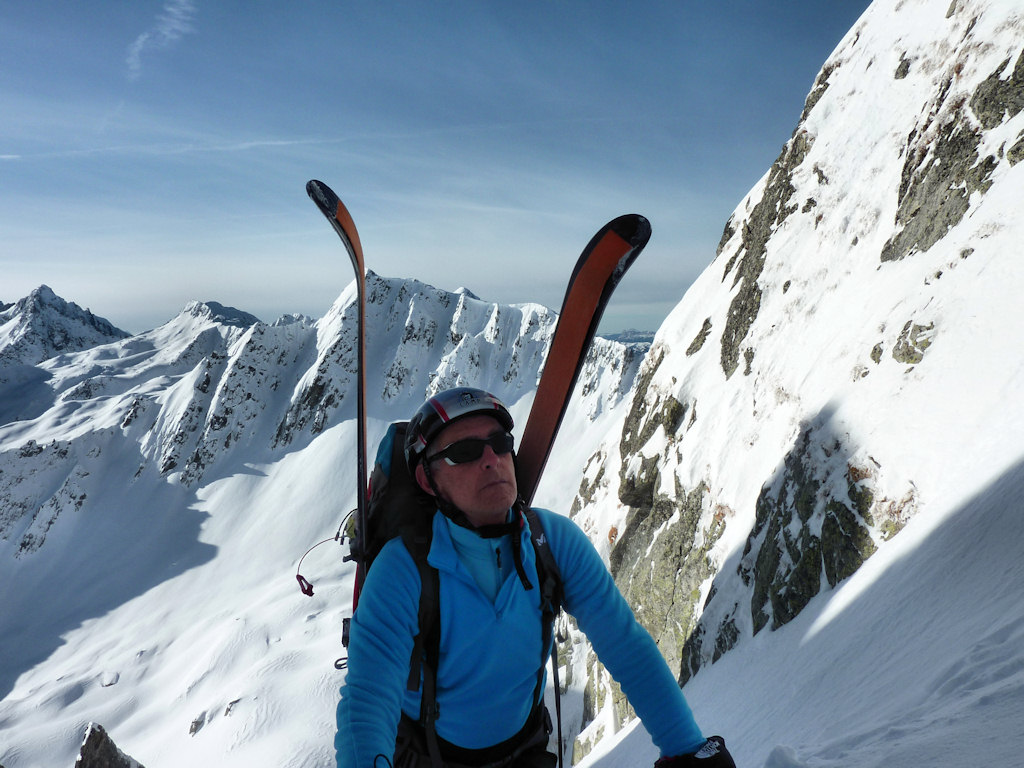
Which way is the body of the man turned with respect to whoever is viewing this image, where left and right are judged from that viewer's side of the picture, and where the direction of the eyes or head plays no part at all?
facing the viewer and to the right of the viewer

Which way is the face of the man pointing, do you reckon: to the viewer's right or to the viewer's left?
to the viewer's right
